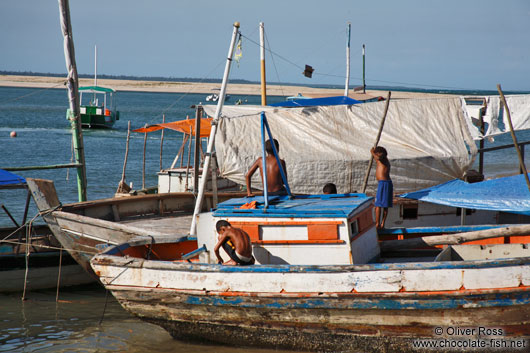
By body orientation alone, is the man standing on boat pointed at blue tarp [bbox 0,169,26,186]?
yes

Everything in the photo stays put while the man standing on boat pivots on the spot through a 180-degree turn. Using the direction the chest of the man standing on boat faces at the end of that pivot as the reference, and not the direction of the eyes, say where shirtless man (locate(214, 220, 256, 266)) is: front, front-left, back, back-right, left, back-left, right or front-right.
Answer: back-right

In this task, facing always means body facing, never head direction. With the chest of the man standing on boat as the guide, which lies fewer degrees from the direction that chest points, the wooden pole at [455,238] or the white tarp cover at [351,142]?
the white tarp cover

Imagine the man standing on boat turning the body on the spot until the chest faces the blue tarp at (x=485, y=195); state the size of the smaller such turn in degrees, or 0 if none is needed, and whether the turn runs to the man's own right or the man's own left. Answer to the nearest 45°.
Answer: approximately 135° to the man's own right

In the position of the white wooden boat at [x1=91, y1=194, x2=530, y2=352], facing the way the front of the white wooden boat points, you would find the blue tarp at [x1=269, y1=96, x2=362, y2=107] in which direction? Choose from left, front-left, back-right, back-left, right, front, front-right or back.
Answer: right

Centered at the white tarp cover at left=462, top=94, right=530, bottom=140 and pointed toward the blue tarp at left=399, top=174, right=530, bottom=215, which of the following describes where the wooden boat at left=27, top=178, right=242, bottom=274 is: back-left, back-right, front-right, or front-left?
front-right

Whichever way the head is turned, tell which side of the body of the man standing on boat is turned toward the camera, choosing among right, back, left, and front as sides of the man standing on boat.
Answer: left

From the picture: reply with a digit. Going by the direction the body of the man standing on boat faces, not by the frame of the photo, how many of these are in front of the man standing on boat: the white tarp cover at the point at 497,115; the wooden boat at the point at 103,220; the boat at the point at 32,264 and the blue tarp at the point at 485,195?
2

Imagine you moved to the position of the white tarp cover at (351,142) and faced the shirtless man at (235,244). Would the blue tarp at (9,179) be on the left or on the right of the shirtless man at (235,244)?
right

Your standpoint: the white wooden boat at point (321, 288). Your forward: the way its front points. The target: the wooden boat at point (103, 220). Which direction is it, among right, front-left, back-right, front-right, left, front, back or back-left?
front-right

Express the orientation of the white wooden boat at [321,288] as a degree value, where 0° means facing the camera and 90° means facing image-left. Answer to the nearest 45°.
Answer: approximately 90°

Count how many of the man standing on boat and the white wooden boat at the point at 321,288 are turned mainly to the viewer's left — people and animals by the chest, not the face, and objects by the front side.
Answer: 2
